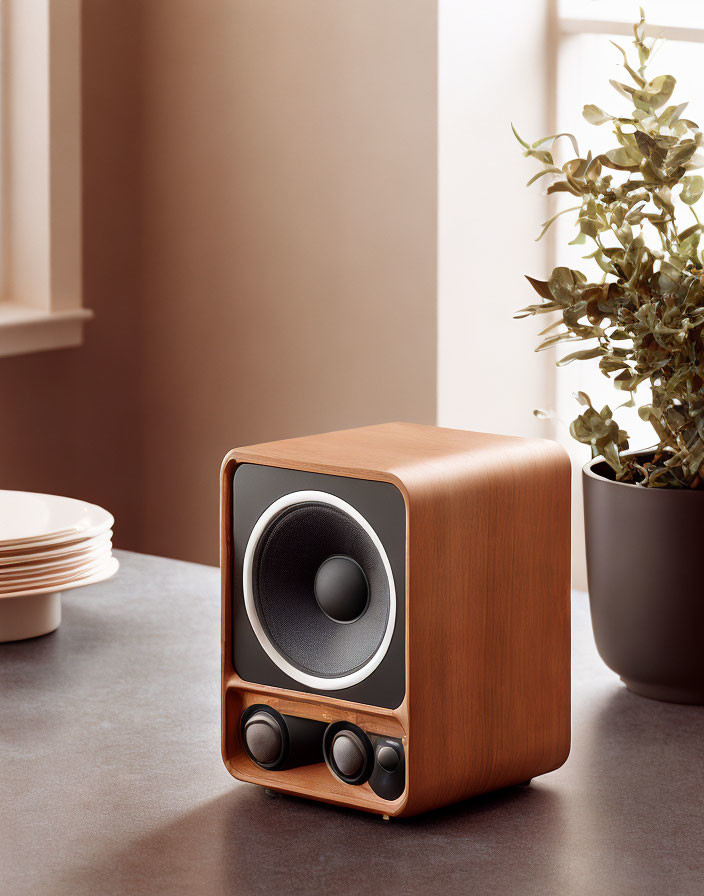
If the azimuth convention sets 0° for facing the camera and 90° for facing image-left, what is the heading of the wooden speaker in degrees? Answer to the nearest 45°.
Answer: approximately 45°

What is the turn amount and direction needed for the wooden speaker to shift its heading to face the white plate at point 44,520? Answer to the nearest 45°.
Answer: approximately 90° to its right
